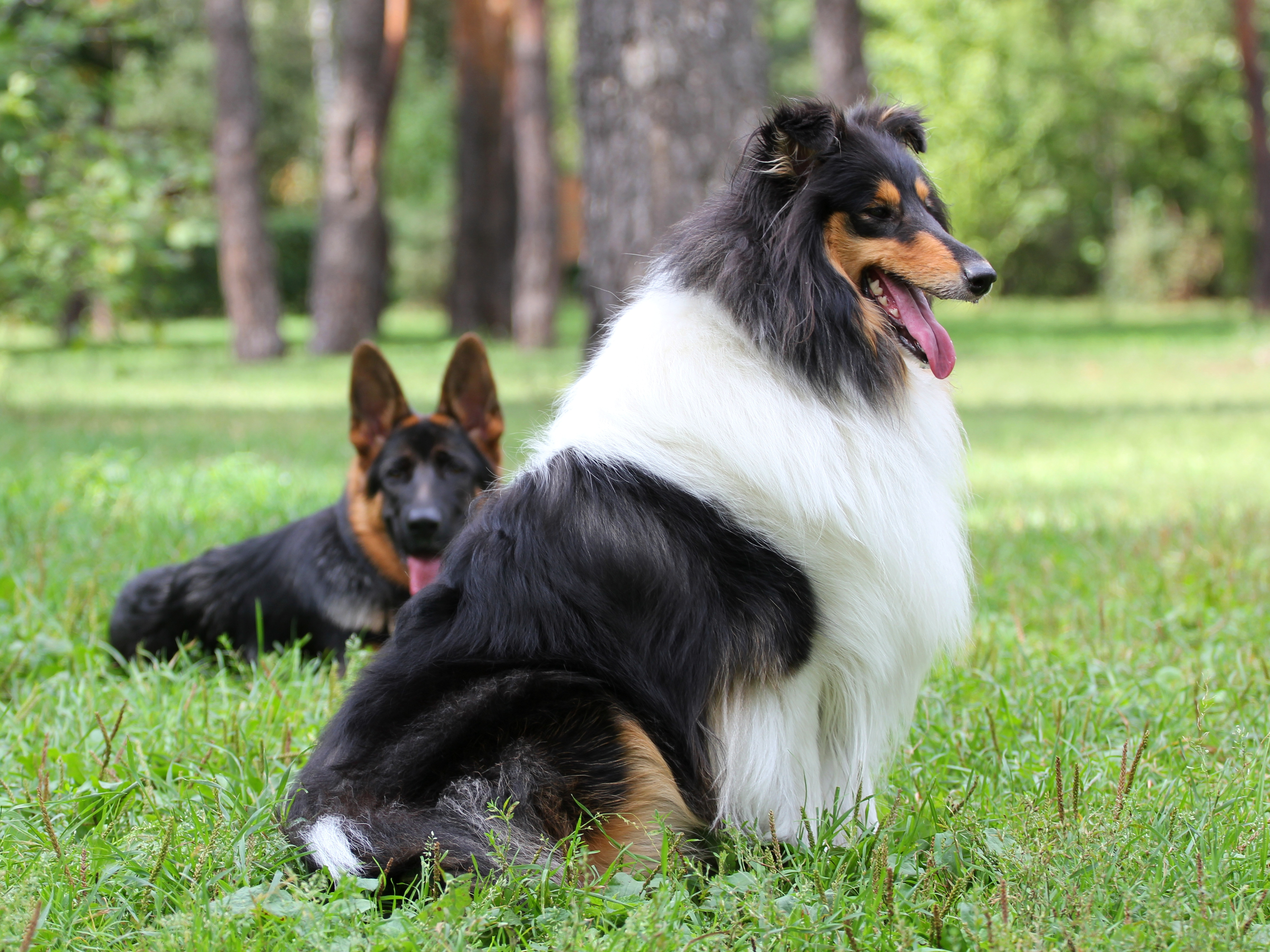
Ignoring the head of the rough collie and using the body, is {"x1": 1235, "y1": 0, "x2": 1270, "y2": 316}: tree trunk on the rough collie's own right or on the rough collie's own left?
on the rough collie's own left

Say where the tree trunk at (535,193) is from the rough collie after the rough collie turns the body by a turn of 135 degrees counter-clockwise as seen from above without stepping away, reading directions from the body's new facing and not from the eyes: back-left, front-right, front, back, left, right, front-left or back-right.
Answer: front-right

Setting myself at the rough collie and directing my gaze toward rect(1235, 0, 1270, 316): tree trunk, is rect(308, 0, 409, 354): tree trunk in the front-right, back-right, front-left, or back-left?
front-left

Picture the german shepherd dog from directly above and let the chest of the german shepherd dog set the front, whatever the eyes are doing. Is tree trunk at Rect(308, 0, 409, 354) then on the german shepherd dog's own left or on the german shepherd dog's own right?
on the german shepherd dog's own left

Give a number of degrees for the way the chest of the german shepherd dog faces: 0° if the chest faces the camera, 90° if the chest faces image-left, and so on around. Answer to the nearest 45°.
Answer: approximately 315°

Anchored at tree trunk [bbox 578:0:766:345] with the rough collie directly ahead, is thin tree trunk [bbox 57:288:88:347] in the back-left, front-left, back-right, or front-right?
back-right

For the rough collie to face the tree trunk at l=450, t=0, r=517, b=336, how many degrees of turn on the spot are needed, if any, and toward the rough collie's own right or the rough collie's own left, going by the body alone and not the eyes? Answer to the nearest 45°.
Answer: approximately 90° to the rough collie's own left

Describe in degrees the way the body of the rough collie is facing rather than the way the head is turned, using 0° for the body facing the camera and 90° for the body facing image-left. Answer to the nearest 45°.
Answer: approximately 270°

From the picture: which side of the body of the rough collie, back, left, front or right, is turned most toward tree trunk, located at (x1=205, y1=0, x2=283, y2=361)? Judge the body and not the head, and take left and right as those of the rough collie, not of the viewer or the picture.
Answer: left

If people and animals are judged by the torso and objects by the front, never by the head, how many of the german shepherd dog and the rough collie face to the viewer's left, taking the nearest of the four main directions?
0

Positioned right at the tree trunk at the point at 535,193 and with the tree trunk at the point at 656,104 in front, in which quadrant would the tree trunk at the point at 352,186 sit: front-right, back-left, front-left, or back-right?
front-right
